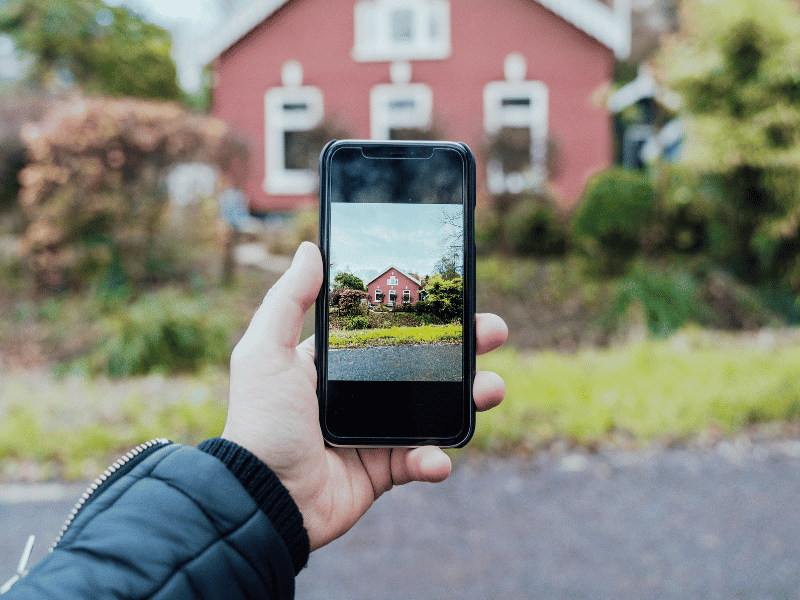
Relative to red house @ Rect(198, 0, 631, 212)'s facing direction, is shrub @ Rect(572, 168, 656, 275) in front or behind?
in front

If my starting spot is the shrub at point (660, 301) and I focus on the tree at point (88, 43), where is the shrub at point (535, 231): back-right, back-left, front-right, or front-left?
front-right

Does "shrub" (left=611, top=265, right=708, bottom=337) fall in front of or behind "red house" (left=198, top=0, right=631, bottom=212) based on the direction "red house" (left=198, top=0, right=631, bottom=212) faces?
in front

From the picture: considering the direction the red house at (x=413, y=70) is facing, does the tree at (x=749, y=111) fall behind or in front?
in front

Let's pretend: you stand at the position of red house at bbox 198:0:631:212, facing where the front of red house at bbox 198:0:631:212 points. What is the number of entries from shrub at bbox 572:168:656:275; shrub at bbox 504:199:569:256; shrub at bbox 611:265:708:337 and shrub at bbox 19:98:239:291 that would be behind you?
0

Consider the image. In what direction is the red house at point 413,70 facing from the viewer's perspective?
toward the camera

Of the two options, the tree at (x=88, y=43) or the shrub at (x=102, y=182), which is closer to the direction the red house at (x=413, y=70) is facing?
the shrub

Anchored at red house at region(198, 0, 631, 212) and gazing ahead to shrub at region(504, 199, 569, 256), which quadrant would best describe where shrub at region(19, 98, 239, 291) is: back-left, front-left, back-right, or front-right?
front-right

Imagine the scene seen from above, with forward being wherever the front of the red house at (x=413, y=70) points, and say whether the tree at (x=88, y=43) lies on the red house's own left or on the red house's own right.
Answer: on the red house's own right
